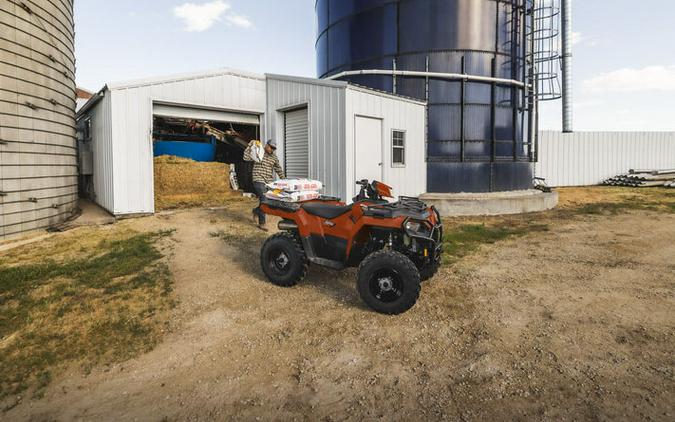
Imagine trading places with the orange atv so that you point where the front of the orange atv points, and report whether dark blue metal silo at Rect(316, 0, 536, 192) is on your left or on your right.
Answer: on your left

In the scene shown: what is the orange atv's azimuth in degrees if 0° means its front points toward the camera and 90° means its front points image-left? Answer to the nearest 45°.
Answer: approximately 315°

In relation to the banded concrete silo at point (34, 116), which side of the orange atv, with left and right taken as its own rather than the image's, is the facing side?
back

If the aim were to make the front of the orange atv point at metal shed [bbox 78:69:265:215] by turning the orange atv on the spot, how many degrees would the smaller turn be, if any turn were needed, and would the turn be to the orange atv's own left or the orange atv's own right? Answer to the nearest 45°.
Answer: approximately 180°

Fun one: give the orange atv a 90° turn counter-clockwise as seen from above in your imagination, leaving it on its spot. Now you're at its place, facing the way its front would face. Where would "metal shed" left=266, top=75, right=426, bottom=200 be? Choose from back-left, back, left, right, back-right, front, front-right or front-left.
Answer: front-left
